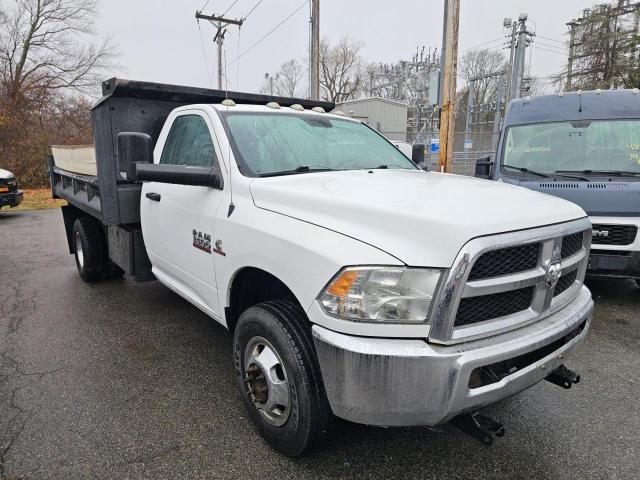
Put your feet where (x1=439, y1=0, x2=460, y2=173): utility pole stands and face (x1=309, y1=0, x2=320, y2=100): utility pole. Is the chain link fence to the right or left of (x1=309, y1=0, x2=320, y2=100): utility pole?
right

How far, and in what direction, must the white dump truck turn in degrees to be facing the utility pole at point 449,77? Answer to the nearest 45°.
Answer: approximately 135° to its left

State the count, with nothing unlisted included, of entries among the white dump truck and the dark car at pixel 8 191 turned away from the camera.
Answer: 0

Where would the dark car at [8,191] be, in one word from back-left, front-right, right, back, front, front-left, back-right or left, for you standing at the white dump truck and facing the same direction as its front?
back

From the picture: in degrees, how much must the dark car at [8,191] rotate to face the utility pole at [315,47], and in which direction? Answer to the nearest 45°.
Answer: approximately 45° to its left

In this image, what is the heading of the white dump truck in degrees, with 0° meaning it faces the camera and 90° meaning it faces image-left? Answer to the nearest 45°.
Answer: approximately 315°

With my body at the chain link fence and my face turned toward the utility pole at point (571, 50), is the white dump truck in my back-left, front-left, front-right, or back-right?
back-right

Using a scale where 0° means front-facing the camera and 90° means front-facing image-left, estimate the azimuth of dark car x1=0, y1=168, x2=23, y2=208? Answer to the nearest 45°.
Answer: approximately 315°

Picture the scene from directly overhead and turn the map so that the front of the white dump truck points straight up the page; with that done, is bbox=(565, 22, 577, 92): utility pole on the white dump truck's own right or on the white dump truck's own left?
on the white dump truck's own left
